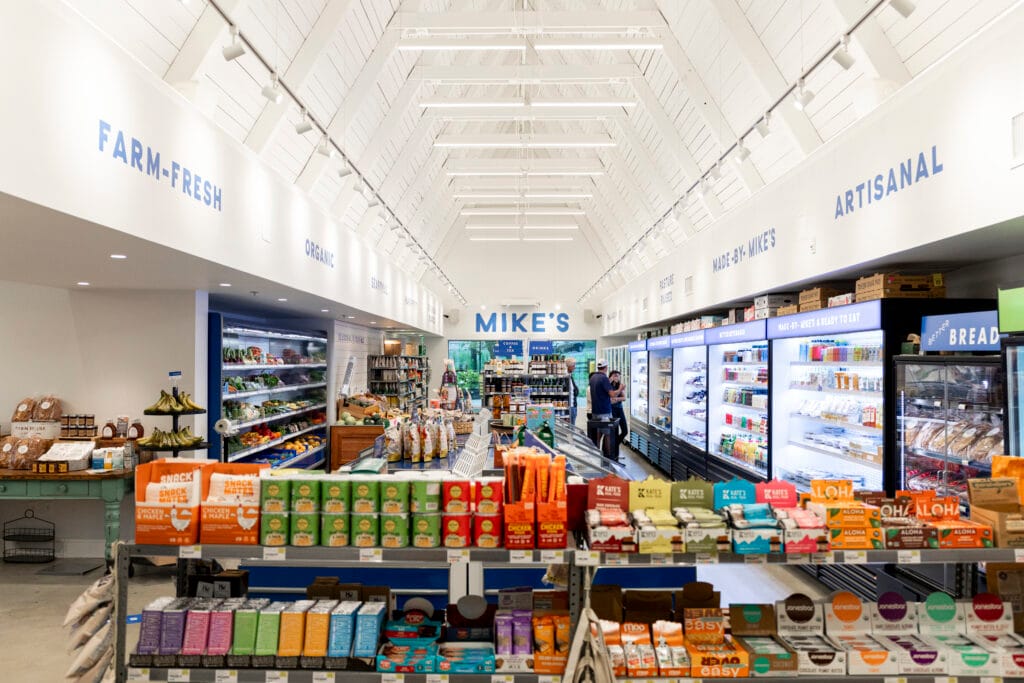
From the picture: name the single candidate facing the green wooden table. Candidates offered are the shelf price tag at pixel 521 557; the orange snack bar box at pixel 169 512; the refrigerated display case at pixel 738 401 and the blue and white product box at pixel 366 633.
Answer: the refrigerated display case

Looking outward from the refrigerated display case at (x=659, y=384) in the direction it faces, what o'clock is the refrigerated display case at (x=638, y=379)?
the refrigerated display case at (x=638, y=379) is roughly at 4 o'clock from the refrigerated display case at (x=659, y=384).

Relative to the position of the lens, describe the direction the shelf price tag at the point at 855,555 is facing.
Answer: facing the viewer

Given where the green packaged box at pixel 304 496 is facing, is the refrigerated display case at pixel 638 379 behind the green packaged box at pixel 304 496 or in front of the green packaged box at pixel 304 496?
behind

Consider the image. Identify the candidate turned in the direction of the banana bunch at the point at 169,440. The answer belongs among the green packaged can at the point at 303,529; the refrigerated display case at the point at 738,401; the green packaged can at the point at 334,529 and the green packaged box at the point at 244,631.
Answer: the refrigerated display case

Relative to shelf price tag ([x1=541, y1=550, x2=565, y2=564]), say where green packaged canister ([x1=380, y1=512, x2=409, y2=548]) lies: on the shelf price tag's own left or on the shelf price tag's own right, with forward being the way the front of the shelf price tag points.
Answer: on the shelf price tag's own right

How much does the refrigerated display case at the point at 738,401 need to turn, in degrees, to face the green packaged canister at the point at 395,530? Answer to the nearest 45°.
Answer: approximately 45° to its left

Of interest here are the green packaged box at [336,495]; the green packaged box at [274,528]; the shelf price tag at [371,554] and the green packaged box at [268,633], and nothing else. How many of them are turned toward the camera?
4

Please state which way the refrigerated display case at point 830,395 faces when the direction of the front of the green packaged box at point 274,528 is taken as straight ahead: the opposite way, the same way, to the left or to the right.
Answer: to the right

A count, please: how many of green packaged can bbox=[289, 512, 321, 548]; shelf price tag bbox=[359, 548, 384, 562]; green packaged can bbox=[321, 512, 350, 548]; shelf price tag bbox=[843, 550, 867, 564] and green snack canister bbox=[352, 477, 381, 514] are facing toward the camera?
5

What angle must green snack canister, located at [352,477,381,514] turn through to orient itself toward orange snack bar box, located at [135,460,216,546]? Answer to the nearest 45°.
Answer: approximately 90° to its right

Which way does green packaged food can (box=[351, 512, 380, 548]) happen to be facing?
toward the camera

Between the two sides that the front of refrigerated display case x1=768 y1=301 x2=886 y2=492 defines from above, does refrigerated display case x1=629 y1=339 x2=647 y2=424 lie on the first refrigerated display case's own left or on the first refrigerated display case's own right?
on the first refrigerated display case's own right

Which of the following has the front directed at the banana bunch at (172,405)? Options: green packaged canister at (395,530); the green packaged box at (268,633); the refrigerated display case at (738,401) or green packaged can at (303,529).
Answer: the refrigerated display case

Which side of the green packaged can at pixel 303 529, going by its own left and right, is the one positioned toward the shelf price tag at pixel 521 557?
left

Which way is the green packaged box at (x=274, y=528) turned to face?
toward the camera

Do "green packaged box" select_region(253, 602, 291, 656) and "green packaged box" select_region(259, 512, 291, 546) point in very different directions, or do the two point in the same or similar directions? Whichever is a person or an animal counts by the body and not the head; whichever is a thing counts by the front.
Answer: same or similar directions

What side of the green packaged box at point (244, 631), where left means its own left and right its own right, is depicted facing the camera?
front
